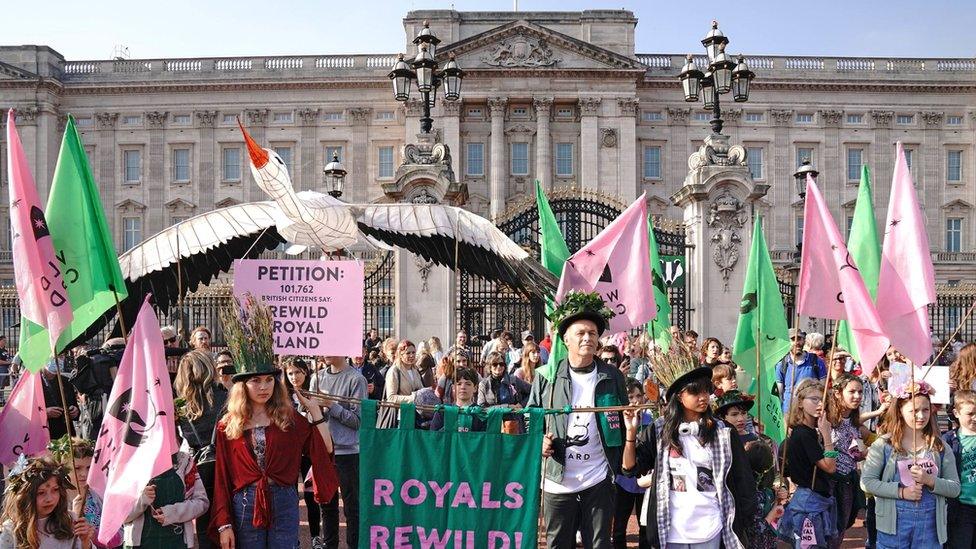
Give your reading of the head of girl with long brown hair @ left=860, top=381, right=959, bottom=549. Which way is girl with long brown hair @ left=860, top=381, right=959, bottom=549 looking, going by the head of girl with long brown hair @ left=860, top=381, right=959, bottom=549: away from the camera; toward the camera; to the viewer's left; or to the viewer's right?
toward the camera

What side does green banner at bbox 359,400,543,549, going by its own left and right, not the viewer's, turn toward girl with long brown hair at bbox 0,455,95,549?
right

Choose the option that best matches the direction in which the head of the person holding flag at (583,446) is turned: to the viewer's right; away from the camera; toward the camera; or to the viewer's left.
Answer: toward the camera

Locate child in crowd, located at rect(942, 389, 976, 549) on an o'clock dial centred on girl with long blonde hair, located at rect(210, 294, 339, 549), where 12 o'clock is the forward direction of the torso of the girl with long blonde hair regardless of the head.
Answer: The child in crowd is roughly at 9 o'clock from the girl with long blonde hair.

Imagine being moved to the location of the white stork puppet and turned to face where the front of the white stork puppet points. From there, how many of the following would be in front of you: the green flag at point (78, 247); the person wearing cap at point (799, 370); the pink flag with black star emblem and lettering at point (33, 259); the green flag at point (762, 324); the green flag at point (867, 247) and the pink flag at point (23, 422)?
3

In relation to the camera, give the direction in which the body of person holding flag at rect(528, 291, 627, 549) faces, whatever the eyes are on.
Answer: toward the camera

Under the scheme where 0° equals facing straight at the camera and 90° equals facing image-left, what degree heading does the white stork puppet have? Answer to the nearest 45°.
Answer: approximately 45°

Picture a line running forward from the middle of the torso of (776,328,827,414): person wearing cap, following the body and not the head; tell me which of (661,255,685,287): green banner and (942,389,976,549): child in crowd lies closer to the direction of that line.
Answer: the child in crowd

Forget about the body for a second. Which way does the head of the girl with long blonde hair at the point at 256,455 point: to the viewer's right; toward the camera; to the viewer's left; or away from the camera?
toward the camera

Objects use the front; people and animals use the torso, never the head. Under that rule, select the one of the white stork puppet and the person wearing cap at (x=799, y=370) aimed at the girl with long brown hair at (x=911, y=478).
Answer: the person wearing cap

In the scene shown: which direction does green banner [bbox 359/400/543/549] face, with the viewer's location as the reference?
facing the viewer

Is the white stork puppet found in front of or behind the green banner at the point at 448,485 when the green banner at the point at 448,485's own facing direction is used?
behind
